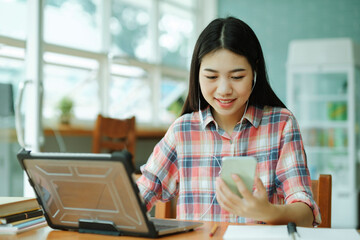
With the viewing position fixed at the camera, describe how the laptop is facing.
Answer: facing away from the viewer and to the right of the viewer

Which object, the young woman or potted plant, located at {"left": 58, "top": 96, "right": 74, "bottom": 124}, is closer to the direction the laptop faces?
the young woman

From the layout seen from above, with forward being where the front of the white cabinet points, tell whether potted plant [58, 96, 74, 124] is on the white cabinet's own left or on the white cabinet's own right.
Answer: on the white cabinet's own right

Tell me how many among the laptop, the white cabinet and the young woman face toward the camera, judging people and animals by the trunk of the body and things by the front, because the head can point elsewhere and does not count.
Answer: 2

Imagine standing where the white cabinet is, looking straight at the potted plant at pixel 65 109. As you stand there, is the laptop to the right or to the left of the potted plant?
left

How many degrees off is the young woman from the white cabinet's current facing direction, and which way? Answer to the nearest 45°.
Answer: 0° — it already faces them

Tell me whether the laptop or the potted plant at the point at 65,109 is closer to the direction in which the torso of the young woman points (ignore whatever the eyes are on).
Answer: the laptop

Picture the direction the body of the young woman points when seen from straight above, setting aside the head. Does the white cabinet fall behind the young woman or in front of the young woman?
behind

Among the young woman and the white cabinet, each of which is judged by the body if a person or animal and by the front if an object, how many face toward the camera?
2
